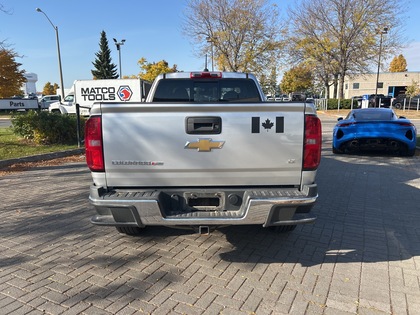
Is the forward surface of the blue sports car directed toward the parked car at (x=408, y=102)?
yes

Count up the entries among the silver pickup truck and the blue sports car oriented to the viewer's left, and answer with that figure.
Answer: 0

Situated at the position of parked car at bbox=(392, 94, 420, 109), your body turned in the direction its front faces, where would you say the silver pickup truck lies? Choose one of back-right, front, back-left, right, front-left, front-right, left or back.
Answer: left

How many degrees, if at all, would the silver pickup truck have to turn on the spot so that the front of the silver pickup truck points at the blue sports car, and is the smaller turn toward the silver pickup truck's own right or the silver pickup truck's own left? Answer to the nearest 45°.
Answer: approximately 45° to the silver pickup truck's own right

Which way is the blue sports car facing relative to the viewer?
away from the camera

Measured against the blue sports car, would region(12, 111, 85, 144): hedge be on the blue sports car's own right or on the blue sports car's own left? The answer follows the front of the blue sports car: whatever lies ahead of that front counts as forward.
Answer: on the blue sports car's own left

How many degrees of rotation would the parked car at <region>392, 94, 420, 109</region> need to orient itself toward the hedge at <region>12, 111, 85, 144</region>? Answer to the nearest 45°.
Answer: approximately 90° to its left

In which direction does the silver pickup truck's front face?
away from the camera

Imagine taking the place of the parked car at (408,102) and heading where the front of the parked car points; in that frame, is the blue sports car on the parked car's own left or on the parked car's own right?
on the parked car's own left

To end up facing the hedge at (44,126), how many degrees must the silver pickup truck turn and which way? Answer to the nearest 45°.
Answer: approximately 45° to its left
